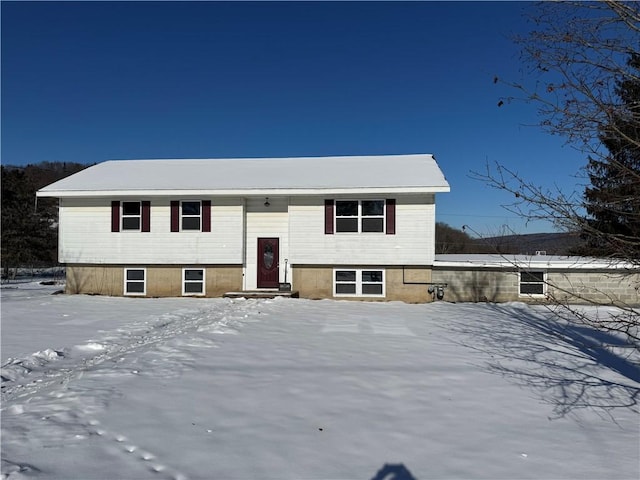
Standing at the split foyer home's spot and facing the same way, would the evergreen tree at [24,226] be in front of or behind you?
behind

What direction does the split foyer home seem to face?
toward the camera
